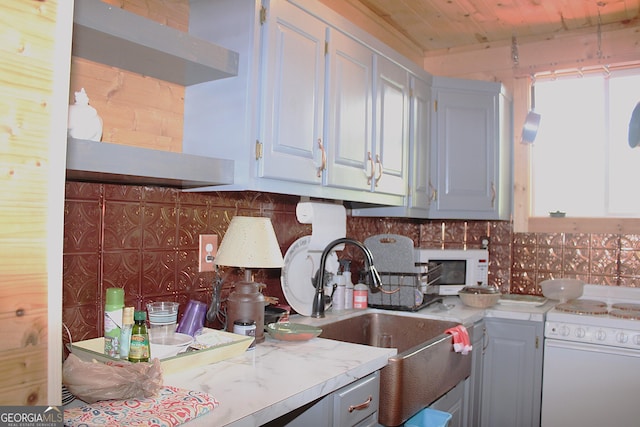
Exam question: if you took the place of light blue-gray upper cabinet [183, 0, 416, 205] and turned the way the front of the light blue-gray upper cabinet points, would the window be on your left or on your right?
on your left

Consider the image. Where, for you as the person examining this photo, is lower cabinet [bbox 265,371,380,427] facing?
facing the viewer and to the right of the viewer

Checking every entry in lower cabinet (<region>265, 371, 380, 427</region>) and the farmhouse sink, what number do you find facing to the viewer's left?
0

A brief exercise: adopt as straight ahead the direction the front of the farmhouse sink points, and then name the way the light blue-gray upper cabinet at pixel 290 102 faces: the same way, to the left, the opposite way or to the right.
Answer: the same way

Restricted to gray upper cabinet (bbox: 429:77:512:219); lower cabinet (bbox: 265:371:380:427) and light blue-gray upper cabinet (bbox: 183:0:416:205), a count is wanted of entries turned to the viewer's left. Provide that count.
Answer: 0

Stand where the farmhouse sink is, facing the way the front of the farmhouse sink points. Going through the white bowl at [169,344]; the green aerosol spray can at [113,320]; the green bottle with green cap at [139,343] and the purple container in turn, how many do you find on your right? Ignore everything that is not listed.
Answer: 4

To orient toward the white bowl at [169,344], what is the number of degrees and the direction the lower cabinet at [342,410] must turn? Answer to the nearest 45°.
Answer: approximately 135° to its right

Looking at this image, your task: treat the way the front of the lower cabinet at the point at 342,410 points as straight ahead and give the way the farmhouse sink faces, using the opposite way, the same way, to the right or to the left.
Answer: the same way

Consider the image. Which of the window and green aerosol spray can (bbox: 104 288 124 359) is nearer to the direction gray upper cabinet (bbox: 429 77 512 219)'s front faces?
the green aerosol spray can

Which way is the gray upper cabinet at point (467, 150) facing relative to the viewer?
toward the camera

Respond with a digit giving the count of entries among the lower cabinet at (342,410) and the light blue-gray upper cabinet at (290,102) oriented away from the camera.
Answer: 0
